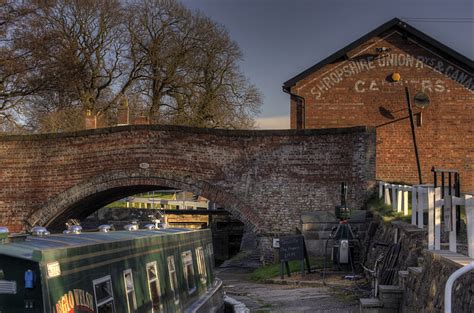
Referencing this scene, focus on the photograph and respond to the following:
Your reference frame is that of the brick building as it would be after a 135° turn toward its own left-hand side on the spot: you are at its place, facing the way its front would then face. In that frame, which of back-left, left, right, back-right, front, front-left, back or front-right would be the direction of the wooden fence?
back-right

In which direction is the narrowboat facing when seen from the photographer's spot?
facing away from the viewer and to the right of the viewer

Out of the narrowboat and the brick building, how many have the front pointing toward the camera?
1

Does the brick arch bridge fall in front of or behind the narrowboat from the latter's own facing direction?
in front

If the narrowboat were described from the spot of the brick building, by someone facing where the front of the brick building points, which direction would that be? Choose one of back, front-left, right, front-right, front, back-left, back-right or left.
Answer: front

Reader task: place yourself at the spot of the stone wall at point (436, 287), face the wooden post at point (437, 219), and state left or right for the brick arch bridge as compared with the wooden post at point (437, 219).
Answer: left

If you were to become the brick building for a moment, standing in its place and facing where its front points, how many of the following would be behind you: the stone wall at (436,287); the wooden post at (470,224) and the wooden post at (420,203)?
0

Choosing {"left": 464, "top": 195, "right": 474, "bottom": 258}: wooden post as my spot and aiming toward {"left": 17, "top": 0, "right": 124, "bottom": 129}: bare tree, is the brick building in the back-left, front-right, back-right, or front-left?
front-right

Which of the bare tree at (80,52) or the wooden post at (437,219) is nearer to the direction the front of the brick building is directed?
the wooden post

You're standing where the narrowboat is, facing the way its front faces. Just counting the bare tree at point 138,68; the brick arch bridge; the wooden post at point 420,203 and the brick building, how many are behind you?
0

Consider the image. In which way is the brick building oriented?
toward the camera

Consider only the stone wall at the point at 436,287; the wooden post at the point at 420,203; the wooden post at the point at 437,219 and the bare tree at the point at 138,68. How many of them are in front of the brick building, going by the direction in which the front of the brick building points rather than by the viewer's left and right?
3

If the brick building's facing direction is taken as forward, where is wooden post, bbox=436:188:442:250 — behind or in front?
in front

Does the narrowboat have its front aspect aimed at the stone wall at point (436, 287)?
no

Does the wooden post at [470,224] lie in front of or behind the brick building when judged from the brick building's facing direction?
in front

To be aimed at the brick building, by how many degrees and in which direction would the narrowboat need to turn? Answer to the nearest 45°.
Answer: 0° — it already faces it

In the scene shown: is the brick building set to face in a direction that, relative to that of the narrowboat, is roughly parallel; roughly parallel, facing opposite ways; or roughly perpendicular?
roughly parallel, facing opposite ways

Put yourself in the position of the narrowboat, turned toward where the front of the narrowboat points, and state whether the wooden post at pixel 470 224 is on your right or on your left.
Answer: on your right

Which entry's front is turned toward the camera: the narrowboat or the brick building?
the brick building

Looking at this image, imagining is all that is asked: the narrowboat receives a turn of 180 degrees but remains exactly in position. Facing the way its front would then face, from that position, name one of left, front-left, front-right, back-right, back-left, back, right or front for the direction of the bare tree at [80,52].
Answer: back-right
